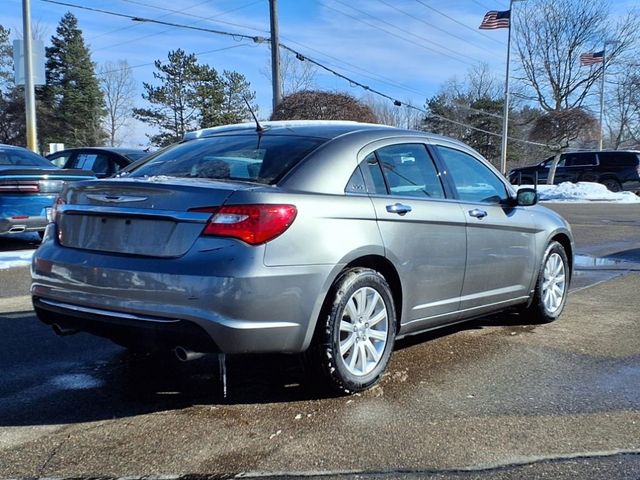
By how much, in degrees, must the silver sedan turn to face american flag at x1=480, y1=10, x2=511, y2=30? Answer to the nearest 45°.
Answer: approximately 45° to its left

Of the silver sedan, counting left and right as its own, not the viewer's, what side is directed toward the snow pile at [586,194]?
front

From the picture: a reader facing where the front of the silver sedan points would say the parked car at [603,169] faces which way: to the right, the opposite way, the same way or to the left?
to the left

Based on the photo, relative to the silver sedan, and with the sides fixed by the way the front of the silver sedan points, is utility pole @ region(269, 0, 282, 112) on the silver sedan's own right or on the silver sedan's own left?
on the silver sedan's own left

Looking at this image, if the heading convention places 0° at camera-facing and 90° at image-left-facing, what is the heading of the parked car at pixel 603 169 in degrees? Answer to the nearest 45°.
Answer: approximately 90°

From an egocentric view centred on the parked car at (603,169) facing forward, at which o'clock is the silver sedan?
The silver sedan is roughly at 9 o'clock from the parked car.

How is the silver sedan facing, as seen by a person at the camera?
facing away from the viewer and to the right of the viewer

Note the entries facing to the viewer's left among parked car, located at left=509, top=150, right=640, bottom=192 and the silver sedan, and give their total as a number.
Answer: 1

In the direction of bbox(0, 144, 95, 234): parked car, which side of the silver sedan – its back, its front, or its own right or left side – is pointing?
left
